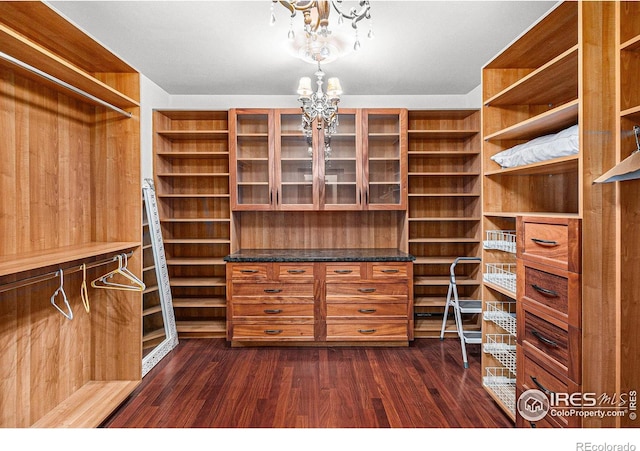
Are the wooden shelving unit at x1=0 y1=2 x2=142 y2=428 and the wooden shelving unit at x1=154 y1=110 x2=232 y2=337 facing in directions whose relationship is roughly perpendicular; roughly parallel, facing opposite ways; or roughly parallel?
roughly perpendicular

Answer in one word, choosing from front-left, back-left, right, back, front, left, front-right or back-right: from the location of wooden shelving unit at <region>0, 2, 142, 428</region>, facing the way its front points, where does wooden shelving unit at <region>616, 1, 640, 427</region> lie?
front-right

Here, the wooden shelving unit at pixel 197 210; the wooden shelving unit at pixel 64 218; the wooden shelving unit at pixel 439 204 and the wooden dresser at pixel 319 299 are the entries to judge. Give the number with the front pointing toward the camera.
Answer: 3

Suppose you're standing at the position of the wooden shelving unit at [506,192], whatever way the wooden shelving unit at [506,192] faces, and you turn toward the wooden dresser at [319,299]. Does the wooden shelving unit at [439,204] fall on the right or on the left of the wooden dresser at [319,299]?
right

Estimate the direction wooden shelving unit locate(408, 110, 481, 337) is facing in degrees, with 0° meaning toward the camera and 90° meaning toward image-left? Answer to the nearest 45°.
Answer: approximately 0°

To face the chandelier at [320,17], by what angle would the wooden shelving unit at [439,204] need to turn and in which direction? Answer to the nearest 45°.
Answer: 0° — it already faces it

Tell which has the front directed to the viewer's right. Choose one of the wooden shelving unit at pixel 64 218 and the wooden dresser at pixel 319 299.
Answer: the wooden shelving unit

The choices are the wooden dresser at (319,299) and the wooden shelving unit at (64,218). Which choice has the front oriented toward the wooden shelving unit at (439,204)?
the wooden shelving unit at (64,218)

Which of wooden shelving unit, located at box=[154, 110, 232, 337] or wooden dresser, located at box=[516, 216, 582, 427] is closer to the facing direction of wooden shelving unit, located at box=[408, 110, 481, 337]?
the wooden dresser

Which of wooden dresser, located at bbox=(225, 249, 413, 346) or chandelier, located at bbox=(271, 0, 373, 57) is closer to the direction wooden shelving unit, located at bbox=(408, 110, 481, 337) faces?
the chandelier

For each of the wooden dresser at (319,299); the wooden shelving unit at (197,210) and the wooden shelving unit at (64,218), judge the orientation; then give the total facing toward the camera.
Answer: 2
